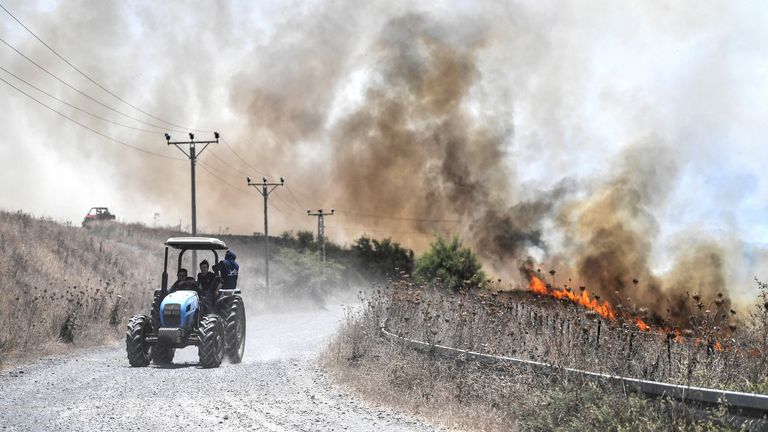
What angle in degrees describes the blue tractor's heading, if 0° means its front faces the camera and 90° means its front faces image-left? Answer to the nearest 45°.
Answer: approximately 45°

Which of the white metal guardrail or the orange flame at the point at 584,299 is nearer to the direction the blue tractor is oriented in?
the white metal guardrail

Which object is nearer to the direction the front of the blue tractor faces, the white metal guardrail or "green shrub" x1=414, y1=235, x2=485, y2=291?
the white metal guardrail

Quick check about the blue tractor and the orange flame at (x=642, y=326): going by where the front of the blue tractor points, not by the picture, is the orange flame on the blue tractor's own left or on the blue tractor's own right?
on the blue tractor's own left

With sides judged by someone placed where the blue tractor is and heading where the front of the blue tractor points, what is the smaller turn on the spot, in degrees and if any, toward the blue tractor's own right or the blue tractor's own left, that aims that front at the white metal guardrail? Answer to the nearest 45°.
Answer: approximately 90° to the blue tractor's own left

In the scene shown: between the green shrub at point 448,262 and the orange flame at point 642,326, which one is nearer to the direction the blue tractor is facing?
the orange flame

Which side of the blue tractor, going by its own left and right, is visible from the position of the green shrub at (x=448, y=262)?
back

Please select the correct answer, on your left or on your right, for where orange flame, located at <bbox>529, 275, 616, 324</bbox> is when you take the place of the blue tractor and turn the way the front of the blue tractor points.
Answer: on your left
